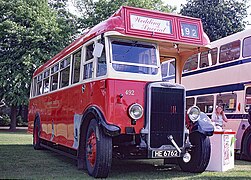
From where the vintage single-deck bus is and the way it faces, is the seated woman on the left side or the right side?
on its left

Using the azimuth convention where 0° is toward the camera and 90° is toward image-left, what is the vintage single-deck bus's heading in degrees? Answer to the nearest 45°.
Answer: approximately 315°

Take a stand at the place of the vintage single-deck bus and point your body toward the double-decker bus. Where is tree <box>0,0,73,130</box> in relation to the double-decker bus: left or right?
left

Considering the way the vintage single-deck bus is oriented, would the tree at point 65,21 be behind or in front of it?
behind

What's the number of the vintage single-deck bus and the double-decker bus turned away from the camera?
0

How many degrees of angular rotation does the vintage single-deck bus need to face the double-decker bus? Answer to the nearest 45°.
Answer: approximately 90° to its left
